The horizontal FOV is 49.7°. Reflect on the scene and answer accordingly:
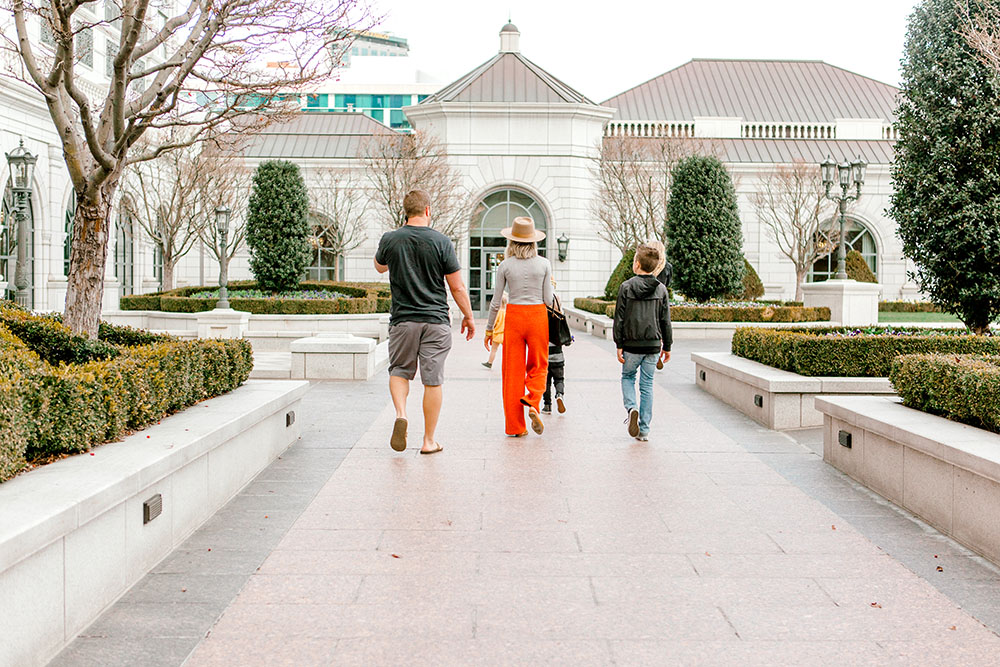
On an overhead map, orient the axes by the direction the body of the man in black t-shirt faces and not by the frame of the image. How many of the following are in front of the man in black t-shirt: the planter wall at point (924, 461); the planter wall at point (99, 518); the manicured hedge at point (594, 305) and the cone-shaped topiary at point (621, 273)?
2

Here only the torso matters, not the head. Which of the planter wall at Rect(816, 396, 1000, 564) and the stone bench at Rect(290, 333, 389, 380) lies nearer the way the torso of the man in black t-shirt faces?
the stone bench

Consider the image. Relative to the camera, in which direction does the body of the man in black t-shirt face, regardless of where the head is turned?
away from the camera

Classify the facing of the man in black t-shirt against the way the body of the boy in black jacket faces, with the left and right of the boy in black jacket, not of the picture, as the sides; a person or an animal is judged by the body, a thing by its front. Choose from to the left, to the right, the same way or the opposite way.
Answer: the same way

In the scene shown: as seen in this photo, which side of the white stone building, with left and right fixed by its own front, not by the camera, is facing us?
front

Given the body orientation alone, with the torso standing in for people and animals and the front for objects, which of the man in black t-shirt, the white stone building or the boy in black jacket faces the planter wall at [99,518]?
the white stone building

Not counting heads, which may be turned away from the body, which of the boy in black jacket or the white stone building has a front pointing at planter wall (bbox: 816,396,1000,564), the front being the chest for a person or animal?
the white stone building

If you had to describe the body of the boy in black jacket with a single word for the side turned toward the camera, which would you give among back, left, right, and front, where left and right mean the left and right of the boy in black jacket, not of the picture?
back

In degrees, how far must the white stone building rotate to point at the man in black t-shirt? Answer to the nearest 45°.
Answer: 0° — it already faces them

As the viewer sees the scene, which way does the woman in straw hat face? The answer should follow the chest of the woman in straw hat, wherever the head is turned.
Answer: away from the camera

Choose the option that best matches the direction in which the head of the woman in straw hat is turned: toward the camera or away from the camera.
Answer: away from the camera

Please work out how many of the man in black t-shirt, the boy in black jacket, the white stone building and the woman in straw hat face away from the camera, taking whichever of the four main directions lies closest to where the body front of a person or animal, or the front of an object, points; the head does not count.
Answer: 3

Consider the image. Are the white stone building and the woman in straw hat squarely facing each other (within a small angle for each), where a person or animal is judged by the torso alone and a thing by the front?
yes

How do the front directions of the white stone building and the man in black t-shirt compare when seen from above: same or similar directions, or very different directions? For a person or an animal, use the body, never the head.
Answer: very different directions

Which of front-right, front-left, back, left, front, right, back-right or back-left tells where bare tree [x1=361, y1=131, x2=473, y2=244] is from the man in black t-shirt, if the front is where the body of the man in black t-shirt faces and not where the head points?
front

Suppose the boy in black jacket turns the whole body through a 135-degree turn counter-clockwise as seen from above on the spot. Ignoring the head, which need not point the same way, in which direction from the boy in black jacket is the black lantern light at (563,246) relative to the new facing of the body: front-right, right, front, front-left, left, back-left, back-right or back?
back-right

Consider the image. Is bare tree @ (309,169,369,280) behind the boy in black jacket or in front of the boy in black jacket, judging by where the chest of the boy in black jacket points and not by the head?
in front
